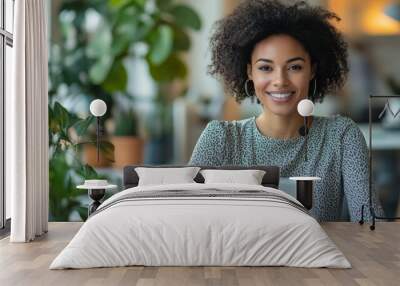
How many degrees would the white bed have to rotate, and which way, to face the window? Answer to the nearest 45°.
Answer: approximately 135° to its right

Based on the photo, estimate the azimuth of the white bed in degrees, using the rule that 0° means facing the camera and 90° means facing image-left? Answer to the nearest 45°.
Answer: approximately 0°

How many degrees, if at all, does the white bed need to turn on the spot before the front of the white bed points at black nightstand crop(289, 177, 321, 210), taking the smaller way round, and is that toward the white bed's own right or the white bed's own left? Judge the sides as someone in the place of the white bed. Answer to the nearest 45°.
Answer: approximately 135° to the white bed's own left
